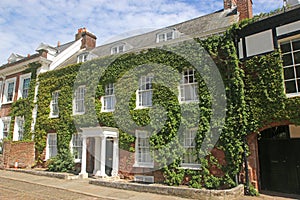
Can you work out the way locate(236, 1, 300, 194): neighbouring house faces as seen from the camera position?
facing the viewer and to the left of the viewer

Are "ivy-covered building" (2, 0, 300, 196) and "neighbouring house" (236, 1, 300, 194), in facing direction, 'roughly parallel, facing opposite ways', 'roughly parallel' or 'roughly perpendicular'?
roughly parallel

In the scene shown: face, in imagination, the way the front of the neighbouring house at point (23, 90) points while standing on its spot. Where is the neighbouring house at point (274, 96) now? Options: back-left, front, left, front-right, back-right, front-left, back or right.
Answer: left

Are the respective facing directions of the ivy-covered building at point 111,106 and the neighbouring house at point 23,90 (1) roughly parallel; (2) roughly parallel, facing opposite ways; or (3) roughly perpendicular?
roughly parallel

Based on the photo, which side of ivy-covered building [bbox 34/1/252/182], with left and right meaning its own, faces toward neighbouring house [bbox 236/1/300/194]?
left
